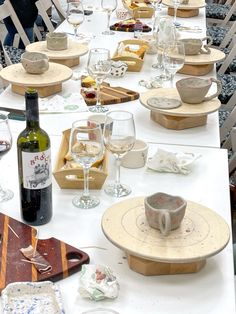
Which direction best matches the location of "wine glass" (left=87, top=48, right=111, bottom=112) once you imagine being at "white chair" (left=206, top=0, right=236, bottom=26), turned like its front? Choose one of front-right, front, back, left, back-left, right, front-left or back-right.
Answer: left

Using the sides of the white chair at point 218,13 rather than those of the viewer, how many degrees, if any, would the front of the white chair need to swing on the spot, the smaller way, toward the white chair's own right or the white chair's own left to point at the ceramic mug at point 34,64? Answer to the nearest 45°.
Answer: approximately 90° to the white chair's own left

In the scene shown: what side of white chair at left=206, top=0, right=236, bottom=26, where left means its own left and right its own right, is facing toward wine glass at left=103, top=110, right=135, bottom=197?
left

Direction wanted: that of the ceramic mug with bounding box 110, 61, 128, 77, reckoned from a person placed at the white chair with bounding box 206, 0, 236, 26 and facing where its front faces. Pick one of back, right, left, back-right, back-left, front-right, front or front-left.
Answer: left

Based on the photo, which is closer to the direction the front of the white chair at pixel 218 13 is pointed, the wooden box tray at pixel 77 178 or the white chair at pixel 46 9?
the white chair

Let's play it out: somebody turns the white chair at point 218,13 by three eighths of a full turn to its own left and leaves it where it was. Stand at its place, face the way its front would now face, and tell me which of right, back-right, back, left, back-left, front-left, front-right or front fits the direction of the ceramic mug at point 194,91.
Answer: front-right

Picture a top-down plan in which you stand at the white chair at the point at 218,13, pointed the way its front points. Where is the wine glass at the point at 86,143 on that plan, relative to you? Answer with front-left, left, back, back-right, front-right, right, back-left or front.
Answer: left

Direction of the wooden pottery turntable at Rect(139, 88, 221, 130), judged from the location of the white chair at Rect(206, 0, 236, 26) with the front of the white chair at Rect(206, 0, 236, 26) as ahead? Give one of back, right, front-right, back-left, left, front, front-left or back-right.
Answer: left

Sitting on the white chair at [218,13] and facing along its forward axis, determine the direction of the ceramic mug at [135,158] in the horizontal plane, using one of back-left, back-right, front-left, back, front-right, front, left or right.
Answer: left

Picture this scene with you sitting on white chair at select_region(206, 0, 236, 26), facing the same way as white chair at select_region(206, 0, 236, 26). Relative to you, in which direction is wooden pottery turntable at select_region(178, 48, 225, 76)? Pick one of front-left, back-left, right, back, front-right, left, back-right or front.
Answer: left

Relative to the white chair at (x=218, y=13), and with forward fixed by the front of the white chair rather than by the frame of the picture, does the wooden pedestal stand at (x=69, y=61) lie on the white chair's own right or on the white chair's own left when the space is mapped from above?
on the white chair's own left

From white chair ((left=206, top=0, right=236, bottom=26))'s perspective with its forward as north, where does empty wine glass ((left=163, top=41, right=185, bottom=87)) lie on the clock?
The empty wine glass is roughly at 9 o'clock from the white chair.

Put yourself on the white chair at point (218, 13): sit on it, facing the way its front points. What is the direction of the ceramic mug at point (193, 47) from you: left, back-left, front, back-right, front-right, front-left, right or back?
left

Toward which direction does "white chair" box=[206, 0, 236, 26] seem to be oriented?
to the viewer's left
